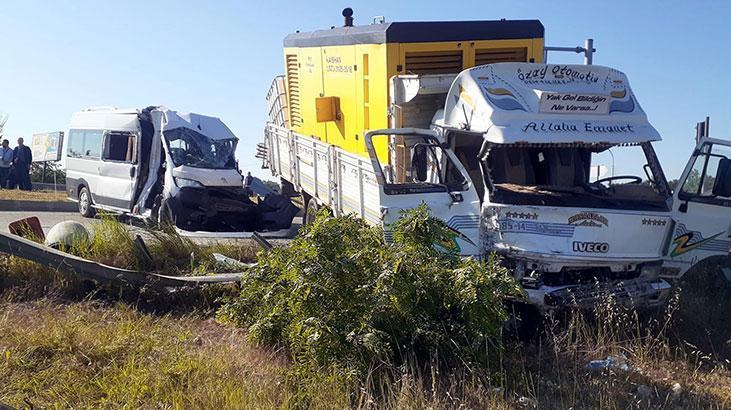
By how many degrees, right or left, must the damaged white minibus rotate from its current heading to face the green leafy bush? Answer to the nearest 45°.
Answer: approximately 45° to its right

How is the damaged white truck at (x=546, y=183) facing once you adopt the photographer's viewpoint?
facing the viewer and to the right of the viewer

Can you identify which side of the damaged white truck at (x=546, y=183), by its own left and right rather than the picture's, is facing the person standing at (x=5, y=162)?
back

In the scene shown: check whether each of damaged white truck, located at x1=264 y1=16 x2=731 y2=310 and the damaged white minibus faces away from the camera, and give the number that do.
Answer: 0

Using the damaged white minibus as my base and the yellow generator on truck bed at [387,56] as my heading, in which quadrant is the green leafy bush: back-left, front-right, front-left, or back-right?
front-right

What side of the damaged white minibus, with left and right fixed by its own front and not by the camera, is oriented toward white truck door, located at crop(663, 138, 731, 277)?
front

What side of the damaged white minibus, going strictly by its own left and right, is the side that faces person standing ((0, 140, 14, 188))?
back

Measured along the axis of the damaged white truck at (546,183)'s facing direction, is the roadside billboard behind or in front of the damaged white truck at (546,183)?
behind

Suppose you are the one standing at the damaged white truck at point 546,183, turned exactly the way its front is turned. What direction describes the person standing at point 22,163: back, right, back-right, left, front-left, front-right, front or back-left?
back

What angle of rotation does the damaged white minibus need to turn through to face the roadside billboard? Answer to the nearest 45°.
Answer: approximately 180°

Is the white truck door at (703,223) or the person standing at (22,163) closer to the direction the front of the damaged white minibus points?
the white truck door

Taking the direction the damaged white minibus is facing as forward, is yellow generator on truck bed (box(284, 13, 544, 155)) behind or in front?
in front
